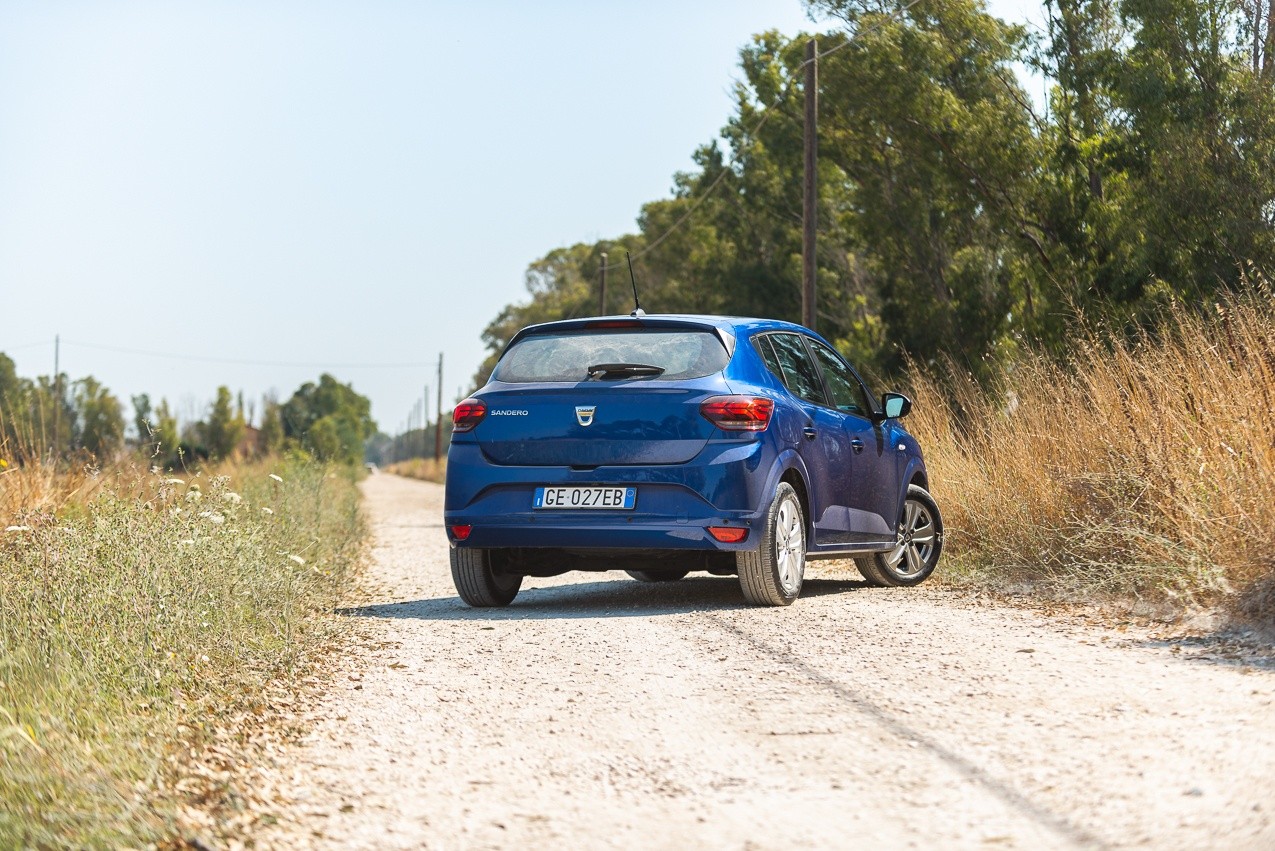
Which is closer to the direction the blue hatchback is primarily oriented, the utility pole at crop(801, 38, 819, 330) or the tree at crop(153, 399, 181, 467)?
the utility pole

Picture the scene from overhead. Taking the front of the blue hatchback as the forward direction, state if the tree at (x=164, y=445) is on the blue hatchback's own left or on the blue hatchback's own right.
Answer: on the blue hatchback's own left

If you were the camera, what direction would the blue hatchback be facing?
facing away from the viewer and to the right of the viewer

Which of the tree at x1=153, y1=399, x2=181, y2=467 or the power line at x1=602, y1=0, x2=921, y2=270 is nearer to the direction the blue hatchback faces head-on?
the power line

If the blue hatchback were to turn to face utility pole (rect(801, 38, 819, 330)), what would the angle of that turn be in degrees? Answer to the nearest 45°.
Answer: approximately 45° to its left

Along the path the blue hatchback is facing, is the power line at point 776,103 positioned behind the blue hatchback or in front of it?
in front
